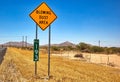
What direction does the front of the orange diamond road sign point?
toward the camera
